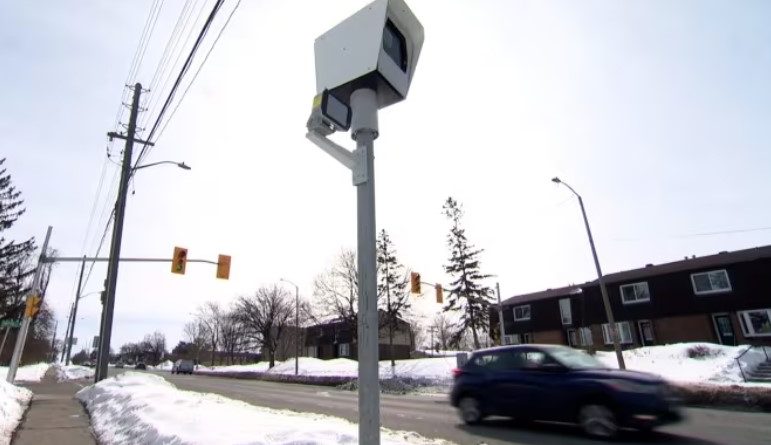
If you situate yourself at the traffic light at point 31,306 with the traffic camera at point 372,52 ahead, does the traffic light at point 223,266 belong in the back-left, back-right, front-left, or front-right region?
front-left

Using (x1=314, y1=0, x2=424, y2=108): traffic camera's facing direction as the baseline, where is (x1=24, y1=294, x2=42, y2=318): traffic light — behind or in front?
behind

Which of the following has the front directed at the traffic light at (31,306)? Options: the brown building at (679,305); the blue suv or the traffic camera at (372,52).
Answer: the brown building

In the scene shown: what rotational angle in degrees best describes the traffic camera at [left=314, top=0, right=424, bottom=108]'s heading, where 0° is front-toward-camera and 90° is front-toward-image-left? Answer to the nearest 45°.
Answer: approximately 315°

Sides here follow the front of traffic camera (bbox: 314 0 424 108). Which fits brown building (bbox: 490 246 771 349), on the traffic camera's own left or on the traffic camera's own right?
on the traffic camera's own left

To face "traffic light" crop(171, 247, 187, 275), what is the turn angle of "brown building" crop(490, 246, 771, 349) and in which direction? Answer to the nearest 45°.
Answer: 0° — it already faces it

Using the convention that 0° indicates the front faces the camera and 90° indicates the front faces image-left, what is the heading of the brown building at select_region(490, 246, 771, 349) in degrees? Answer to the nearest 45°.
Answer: approximately 45°

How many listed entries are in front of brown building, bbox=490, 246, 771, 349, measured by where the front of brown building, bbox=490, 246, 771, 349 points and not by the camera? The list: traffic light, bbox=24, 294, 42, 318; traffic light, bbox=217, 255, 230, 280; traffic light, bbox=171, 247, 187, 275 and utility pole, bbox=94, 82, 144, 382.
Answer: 4

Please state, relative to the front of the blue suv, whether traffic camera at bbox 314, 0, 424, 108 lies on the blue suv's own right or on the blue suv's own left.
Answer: on the blue suv's own right

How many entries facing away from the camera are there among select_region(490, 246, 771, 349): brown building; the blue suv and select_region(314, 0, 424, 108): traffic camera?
0

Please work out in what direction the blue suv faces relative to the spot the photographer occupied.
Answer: facing the viewer and to the right of the viewer

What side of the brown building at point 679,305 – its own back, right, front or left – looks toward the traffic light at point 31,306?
front

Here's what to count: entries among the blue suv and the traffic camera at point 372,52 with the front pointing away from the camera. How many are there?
0

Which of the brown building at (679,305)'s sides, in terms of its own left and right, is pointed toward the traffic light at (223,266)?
front

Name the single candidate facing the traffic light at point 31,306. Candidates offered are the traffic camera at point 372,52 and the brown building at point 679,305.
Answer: the brown building

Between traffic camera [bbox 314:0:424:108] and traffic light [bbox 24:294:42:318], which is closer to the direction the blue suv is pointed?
the traffic camera

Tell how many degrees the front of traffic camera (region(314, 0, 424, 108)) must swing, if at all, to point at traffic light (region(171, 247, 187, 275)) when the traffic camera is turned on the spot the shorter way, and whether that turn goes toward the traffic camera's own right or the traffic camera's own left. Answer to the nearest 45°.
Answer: approximately 180°
